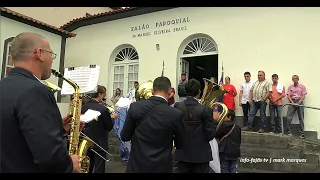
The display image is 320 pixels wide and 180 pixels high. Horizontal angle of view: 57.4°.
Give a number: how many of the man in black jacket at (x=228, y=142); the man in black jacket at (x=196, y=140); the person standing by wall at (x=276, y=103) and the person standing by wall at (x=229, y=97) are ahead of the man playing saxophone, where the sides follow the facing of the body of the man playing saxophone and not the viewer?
4

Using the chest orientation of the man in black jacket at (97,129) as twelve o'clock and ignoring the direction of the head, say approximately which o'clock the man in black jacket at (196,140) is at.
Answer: the man in black jacket at (196,140) is roughly at 3 o'clock from the man in black jacket at (97,129).

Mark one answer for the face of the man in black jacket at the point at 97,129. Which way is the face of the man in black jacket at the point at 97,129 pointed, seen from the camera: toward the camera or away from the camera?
away from the camera

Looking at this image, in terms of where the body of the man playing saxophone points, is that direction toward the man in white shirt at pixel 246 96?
yes

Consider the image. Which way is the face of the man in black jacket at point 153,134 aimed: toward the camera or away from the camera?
away from the camera

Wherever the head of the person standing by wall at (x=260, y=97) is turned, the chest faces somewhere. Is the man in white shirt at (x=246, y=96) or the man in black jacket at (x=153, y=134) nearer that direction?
the man in black jacket

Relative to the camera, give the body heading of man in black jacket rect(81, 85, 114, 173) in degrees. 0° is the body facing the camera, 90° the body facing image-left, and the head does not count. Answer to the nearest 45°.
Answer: approximately 225°

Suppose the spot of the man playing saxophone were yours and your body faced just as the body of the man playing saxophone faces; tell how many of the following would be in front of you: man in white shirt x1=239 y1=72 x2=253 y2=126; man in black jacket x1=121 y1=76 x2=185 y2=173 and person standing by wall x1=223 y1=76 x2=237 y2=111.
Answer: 3

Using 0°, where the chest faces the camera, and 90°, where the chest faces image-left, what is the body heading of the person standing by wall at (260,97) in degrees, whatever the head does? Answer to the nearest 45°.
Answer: approximately 45°

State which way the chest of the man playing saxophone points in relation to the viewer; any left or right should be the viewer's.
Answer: facing away from the viewer and to the right of the viewer

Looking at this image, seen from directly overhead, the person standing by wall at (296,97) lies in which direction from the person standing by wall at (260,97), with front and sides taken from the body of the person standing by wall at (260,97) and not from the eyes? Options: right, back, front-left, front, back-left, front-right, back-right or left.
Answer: back-left

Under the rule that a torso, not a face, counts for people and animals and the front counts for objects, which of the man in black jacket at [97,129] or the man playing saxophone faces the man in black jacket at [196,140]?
the man playing saxophone

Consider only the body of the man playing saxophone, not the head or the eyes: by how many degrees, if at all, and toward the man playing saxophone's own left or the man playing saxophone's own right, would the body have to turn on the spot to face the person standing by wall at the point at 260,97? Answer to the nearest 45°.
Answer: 0° — they already face them

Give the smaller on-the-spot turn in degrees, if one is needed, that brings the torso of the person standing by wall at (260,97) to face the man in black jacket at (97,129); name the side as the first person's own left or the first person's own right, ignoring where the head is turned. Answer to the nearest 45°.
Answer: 0° — they already face them
